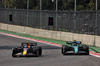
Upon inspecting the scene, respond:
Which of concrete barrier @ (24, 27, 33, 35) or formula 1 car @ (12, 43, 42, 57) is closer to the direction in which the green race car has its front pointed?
the formula 1 car

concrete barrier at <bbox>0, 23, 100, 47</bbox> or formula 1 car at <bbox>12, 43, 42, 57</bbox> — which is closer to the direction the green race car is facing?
the formula 1 car
